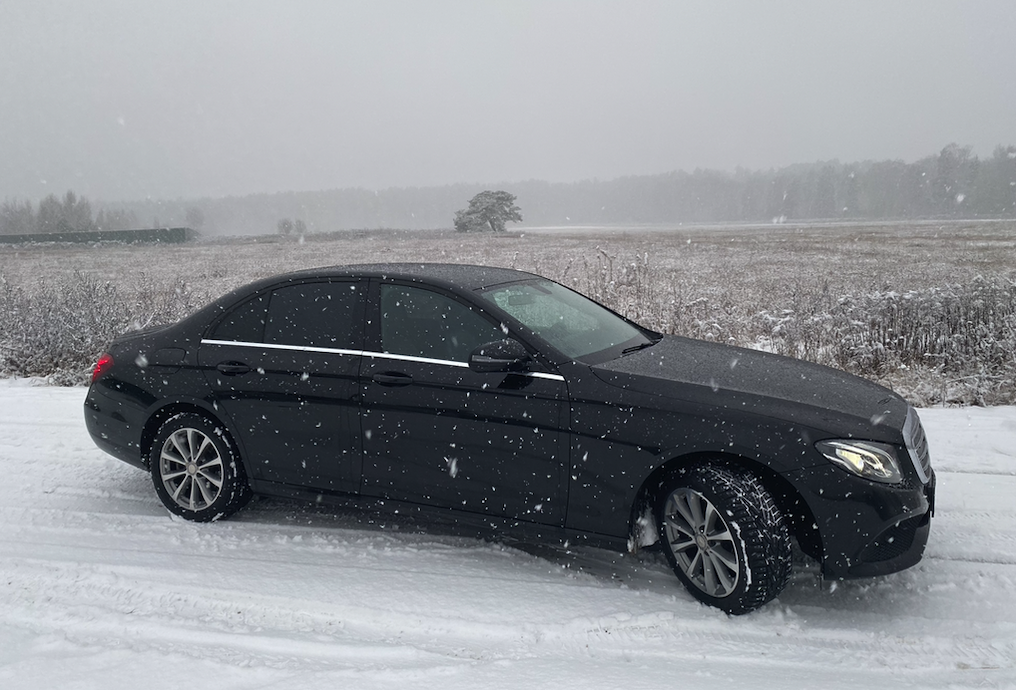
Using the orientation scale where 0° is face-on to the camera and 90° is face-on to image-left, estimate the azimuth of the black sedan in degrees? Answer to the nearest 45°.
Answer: approximately 315°

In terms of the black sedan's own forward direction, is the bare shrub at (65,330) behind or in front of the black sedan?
behind
